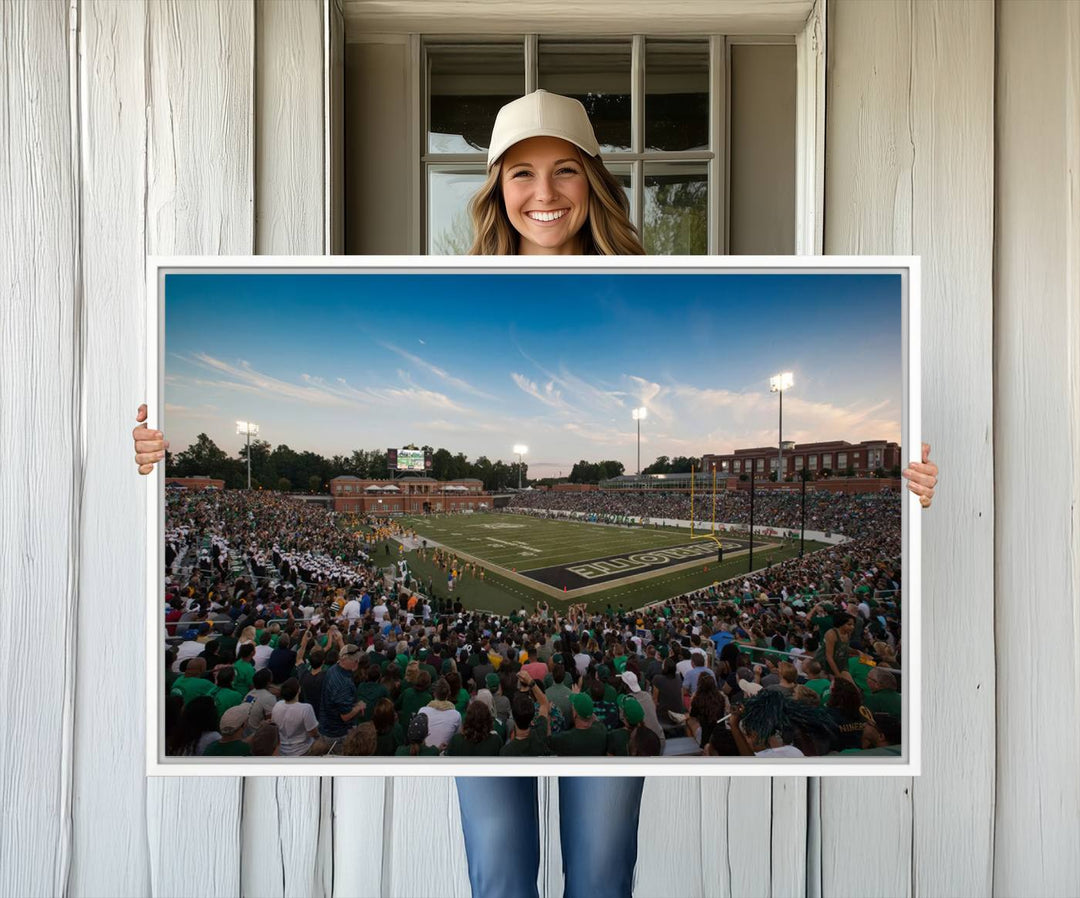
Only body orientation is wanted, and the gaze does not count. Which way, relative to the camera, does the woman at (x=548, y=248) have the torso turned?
toward the camera

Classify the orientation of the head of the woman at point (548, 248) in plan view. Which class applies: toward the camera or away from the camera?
toward the camera

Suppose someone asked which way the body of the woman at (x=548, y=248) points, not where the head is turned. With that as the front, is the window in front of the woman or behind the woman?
behind
